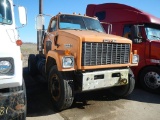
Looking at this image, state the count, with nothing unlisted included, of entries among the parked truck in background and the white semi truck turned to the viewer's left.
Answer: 0

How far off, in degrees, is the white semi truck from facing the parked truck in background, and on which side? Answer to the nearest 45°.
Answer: approximately 135° to its left

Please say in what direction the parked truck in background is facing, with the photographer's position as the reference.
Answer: facing the viewer and to the right of the viewer

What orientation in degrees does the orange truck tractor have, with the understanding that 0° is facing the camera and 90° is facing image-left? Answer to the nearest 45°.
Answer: approximately 315°

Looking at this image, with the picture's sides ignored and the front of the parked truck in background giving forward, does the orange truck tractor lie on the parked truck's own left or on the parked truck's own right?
on the parked truck's own right

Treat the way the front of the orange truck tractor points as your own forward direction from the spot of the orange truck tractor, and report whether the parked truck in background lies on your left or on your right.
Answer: on your left

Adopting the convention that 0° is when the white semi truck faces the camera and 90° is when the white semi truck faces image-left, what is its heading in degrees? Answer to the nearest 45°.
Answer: approximately 0°
